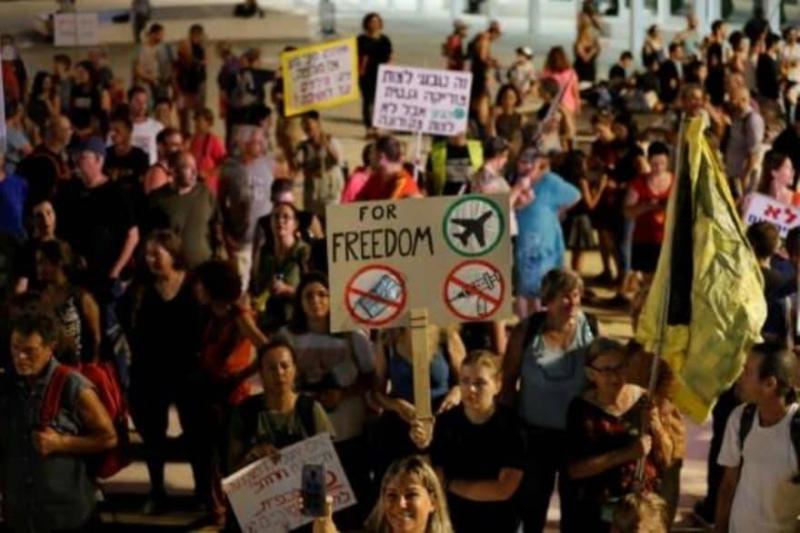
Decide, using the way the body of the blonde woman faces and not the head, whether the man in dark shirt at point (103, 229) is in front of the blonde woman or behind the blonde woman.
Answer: behind

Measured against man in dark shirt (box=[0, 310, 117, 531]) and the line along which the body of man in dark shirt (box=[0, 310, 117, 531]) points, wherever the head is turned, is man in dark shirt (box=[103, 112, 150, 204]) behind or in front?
behind

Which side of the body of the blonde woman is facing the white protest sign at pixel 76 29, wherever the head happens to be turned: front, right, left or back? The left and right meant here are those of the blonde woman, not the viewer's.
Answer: back

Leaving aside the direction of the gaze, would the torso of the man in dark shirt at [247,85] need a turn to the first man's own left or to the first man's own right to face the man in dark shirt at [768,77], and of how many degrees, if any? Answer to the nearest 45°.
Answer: approximately 90° to the first man's own left

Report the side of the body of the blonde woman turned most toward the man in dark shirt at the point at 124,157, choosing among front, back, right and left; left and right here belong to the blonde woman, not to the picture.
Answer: back

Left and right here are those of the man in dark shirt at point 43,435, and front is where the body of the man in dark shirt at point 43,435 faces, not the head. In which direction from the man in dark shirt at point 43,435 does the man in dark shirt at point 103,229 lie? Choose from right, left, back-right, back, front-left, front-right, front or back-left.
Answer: back-right

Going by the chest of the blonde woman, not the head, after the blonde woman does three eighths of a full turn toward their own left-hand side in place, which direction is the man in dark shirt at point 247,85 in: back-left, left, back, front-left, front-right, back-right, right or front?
front-left

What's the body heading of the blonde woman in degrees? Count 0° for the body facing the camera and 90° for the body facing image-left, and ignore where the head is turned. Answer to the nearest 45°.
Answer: approximately 0°

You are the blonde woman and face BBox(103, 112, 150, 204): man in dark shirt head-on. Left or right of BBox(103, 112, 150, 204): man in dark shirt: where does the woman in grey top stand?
right

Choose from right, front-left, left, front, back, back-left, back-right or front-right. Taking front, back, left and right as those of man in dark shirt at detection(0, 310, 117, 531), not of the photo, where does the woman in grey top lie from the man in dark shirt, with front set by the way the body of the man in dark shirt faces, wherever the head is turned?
back-left

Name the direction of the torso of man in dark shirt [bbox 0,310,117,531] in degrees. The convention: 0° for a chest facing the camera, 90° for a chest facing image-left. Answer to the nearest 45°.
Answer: approximately 45°

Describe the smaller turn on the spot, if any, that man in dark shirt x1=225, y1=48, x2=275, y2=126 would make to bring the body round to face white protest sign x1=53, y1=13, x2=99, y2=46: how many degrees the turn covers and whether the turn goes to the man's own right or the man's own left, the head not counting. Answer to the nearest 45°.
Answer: approximately 135° to the man's own right
